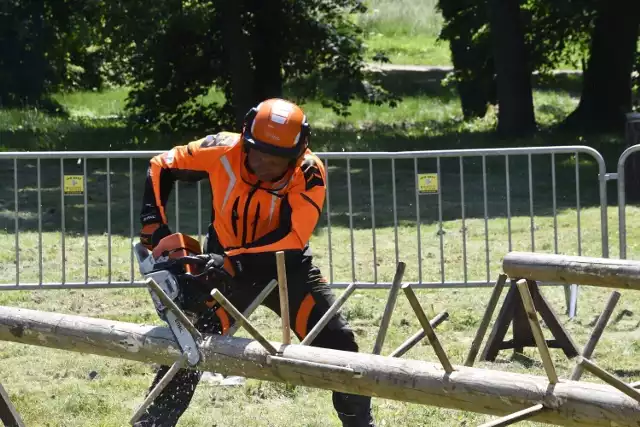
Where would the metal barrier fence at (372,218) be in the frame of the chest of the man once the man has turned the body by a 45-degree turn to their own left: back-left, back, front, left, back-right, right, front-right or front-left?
back-left

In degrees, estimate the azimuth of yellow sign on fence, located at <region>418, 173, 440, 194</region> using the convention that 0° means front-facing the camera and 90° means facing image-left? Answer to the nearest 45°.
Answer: approximately 0°

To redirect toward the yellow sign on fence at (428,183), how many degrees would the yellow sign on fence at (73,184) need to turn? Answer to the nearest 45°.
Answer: approximately 90° to its left

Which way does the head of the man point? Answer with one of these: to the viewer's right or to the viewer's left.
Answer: to the viewer's left

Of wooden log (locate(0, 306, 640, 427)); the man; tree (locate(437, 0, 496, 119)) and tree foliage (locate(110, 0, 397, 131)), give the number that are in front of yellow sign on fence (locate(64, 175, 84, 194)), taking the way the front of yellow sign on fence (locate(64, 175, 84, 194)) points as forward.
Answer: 2

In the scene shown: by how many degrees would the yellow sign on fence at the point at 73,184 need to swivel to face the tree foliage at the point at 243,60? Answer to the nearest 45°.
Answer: approximately 180°

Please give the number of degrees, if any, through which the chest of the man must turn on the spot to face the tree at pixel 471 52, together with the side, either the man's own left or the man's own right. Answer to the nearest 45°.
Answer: approximately 180°

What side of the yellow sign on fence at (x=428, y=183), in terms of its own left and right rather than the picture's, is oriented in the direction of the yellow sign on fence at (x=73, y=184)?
right

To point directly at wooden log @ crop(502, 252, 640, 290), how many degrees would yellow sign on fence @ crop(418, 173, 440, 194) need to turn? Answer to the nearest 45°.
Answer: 0° — it already faces it
